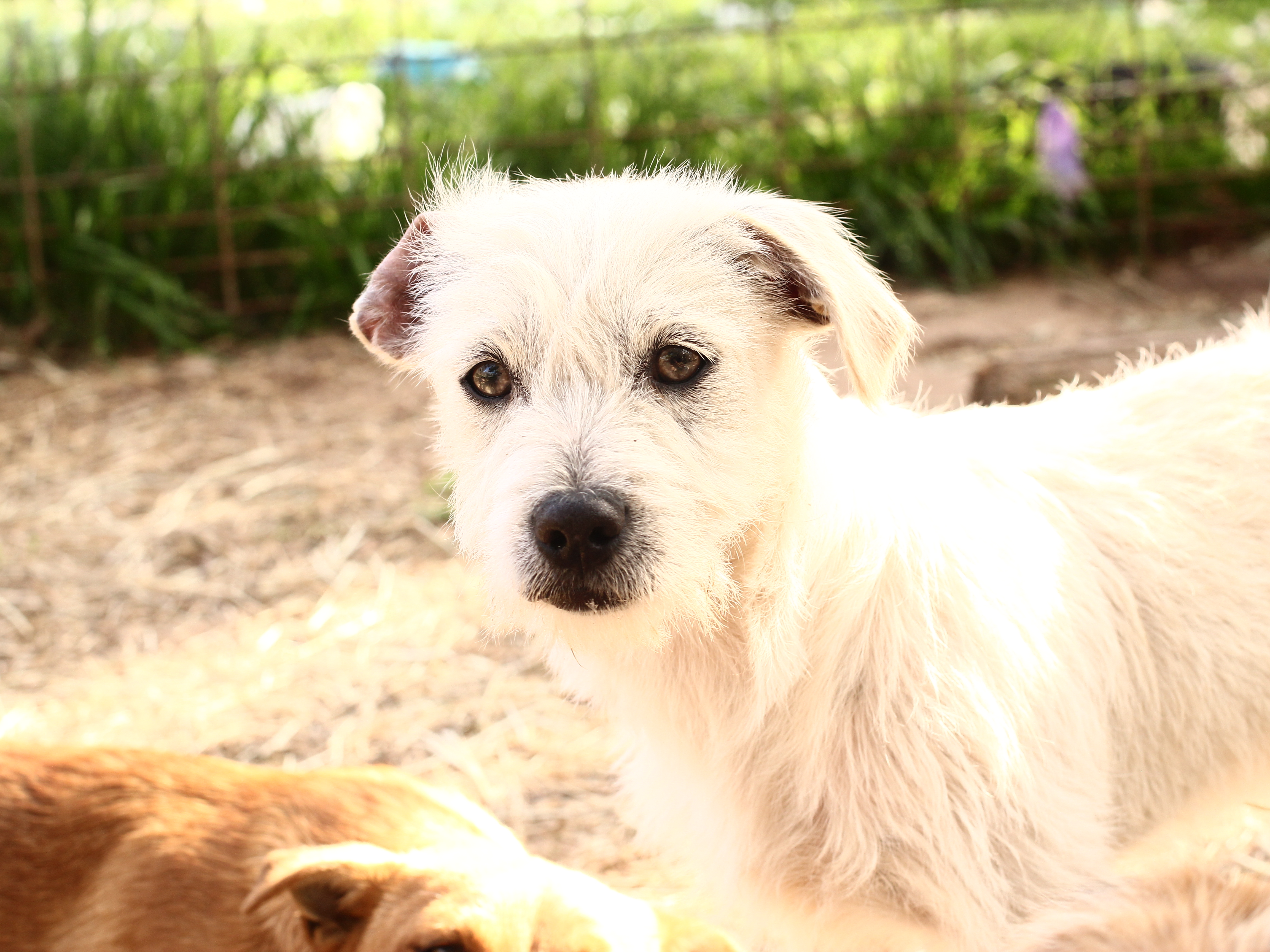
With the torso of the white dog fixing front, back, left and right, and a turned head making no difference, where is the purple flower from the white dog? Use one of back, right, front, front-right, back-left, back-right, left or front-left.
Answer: back-right

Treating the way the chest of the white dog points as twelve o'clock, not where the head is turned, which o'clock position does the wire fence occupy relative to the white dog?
The wire fence is roughly at 4 o'clock from the white dog.

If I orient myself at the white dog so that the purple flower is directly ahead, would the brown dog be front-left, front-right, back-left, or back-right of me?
back-left

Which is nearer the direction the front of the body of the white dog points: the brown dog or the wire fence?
the brown dog

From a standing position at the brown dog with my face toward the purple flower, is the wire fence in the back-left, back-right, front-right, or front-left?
front-left

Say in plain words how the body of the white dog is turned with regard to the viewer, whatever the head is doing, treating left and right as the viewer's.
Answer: facing the viewer and to the left of the viewer
